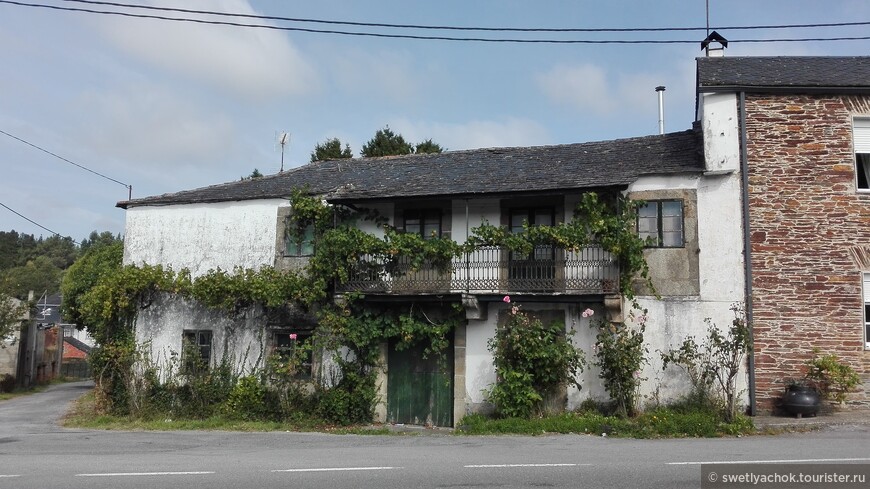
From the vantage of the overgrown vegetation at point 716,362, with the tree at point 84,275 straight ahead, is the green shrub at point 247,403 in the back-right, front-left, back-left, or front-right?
front-left

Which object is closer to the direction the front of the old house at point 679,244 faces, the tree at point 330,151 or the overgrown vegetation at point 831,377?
the overgrown vegetation

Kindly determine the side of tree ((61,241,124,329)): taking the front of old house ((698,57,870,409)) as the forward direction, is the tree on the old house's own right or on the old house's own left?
on the old house's own right

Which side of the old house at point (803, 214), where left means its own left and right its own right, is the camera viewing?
front

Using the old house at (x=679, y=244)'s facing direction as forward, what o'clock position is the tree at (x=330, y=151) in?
The tree is roughly at 5 o'clock from the old house.

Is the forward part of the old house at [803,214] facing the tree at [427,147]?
no

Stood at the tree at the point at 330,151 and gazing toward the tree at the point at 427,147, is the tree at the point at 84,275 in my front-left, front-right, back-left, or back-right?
back-right

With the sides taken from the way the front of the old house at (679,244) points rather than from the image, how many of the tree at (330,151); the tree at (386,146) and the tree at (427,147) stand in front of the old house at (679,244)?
0

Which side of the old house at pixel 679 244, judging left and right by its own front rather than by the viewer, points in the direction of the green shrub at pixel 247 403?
right

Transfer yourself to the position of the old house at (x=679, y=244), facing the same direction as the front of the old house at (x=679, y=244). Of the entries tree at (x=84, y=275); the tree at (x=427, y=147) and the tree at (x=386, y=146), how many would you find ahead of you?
0

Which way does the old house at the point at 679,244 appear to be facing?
toward the camera

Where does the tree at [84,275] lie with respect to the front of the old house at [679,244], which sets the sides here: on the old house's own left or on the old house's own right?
on the old house's own right

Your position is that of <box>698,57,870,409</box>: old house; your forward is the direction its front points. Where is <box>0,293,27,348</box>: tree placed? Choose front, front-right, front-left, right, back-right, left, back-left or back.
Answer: right

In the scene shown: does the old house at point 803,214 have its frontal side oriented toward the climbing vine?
no
